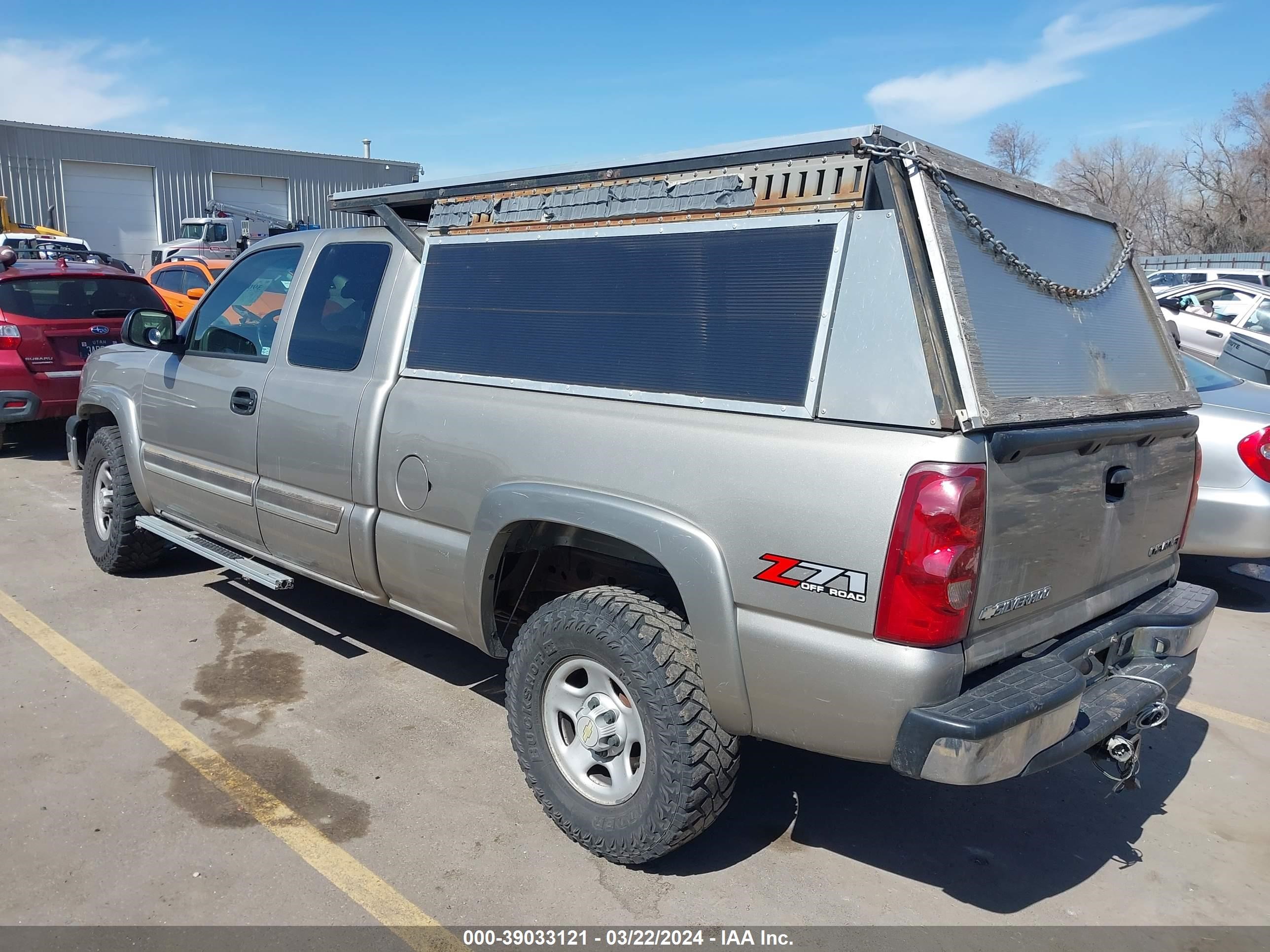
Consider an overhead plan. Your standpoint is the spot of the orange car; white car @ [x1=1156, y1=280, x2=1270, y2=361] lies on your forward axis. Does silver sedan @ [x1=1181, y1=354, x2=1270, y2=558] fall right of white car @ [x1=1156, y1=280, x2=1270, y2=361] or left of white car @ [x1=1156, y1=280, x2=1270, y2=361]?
right

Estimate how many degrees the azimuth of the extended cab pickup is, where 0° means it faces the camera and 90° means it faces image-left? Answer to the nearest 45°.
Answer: approximately 135°

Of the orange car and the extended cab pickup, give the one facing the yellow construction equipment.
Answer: the extended cab pickup

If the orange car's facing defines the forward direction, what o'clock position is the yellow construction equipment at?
The yellow construction equipment is roughly at 7 o'clock from the orange car.

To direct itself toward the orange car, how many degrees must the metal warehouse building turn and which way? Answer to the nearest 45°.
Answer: approximately 45° to its right

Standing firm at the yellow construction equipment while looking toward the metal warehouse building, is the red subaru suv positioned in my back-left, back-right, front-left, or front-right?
back-right

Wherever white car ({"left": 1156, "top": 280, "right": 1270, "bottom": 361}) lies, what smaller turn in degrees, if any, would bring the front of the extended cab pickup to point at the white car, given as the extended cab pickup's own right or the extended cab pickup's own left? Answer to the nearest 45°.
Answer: approximately 90° to the extended cab pickup's own right

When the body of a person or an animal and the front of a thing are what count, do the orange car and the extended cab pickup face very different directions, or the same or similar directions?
very different directions

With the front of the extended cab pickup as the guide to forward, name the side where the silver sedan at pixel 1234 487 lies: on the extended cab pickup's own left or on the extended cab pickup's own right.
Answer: on the extended cab pickup's own right

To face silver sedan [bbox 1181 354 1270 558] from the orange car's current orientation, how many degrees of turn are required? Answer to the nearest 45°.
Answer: approximately 45° to its right
